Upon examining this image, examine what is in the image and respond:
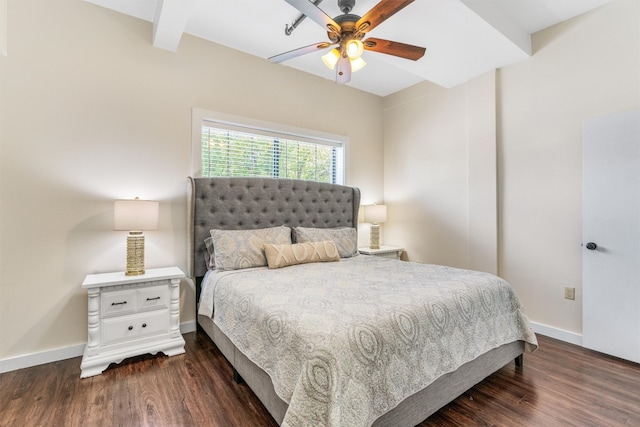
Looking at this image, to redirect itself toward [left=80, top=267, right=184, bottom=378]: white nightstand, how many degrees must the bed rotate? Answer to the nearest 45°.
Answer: approximately 135° to its right

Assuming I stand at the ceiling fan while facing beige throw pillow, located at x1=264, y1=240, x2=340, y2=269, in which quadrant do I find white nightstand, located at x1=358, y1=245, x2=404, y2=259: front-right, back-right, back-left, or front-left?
front-right

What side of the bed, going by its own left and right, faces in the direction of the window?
back

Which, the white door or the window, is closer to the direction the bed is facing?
the white door

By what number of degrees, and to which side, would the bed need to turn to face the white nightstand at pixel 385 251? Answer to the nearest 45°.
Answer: approximately 135° to its left

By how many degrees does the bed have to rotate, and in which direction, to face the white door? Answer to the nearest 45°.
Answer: approximately 90° to its left

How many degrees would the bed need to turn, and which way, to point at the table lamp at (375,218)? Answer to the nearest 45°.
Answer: approximately 135° to its left
